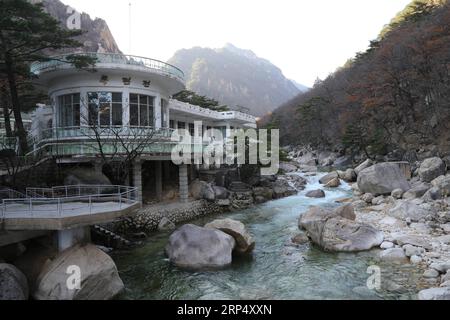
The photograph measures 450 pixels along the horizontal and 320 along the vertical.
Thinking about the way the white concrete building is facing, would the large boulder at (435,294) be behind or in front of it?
in front

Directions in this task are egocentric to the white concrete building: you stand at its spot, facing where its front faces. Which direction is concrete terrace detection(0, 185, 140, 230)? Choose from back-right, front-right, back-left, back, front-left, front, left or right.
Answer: front-right

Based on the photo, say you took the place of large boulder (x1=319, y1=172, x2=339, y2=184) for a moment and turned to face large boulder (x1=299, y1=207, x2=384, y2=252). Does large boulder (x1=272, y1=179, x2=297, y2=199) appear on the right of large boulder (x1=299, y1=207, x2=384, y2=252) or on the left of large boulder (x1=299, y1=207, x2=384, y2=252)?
right

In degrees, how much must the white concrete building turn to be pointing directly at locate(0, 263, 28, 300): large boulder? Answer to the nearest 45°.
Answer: approximately 45° to its right

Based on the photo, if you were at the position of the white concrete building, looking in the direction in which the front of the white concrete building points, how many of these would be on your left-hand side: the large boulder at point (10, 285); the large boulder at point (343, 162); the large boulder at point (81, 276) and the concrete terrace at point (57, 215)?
1

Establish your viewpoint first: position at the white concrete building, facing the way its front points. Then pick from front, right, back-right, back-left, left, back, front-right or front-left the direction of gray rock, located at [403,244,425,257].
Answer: front

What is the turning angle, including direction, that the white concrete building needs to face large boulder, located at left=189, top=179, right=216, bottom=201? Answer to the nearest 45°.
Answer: approximately 45° to its left

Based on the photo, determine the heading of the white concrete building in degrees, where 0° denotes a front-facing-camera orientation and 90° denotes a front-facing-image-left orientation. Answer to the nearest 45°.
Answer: approximately 315°

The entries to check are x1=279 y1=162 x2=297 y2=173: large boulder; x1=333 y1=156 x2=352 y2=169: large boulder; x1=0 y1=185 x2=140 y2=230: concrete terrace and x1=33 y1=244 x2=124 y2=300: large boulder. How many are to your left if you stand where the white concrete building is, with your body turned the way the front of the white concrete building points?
2

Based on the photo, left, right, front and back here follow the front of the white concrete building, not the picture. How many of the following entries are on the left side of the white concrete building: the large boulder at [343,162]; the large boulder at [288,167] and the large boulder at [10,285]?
2

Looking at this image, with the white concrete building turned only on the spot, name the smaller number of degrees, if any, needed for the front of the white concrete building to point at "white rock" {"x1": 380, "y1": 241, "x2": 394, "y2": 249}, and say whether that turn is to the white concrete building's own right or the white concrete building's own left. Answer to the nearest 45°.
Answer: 0° — it already faces it

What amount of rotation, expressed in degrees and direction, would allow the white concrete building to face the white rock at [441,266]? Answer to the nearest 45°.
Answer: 0° — it already faces it

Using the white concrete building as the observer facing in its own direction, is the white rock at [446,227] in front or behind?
in front

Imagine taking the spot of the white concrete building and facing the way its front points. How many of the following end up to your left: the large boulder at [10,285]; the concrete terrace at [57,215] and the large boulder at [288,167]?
1
